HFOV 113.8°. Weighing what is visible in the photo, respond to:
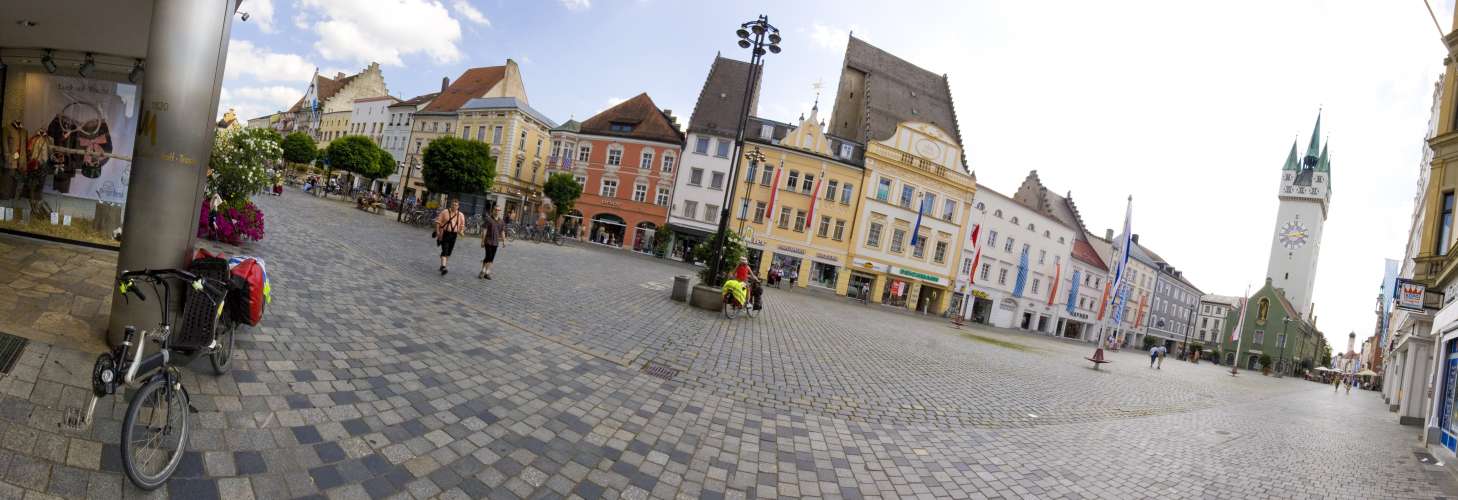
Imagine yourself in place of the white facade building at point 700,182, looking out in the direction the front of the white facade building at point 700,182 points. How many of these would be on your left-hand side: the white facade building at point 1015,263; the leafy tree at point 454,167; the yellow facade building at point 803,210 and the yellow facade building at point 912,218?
3

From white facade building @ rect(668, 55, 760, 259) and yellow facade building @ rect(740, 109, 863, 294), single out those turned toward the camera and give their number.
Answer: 2

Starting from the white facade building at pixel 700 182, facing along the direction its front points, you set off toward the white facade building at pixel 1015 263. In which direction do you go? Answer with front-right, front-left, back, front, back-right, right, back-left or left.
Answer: left

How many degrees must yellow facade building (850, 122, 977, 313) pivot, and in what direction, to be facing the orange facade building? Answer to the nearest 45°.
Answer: approximately 90° to its right

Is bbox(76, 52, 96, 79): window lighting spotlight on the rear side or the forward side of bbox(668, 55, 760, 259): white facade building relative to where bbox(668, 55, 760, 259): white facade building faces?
on the forward side

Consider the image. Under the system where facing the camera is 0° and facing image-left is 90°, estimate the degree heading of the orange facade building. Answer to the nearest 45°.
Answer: approximately 0°

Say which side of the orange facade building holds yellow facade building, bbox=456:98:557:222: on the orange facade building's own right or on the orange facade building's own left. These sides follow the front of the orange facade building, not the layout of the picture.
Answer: on the orange facade building's own right

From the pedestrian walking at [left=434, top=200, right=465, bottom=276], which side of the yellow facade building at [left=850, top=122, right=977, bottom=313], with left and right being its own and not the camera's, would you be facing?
front

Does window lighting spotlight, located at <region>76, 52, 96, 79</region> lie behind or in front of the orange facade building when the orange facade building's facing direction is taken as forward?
in front

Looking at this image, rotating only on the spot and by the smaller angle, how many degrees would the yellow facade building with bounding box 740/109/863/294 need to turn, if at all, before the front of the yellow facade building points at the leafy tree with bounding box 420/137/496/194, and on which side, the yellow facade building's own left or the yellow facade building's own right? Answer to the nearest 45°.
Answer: approximately 45° to the yellow facade building's own right

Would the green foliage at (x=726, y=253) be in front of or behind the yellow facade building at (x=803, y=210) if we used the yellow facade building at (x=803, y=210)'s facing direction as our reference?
in front

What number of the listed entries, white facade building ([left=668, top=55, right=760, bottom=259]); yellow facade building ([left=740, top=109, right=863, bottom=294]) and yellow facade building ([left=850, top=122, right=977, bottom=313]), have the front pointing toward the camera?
3

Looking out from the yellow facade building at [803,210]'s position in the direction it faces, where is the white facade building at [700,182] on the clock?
The white facade building is roughly at 3 o'clock from the yellow facade building.
